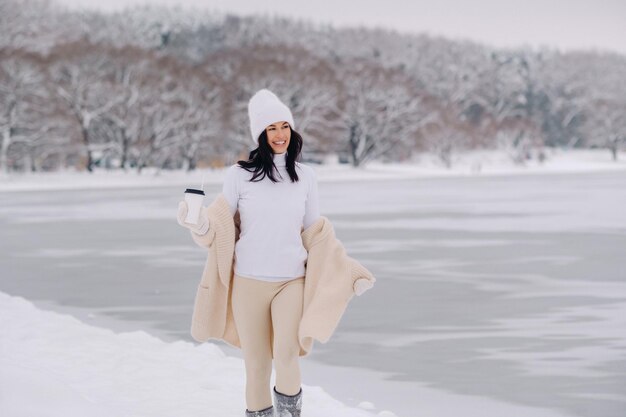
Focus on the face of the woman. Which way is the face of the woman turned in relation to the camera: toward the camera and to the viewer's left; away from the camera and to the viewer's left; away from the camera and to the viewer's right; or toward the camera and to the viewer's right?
toward the camera and to the viewer's right

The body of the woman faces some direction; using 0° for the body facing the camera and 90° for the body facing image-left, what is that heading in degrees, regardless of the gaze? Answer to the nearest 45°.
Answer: approximately 0°
